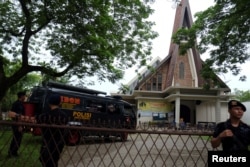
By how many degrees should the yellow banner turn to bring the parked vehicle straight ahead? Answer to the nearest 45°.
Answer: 0° — it already faces it

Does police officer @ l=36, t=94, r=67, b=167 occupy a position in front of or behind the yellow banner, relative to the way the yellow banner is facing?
in front

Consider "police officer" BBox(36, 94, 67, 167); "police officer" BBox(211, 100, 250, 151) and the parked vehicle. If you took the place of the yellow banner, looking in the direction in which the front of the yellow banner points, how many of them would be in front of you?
3

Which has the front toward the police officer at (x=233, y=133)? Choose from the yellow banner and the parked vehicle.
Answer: the yellow banner

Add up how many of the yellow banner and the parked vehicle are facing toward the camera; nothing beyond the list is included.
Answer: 1

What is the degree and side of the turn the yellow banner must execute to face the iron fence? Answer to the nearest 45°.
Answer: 0° — it already faces it
